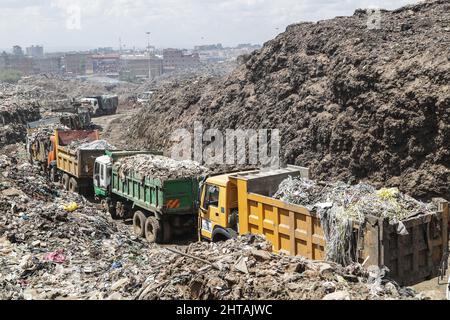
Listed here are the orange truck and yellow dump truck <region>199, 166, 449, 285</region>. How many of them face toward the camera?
0

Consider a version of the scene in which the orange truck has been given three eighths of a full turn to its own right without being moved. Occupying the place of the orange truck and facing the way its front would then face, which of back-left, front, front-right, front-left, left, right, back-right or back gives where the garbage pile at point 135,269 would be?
right

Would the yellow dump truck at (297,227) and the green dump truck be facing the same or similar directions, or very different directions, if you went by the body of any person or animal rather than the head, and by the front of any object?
same or similar directions

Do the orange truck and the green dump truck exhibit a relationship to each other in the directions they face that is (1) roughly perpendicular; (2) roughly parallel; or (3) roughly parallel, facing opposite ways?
roughly parallel

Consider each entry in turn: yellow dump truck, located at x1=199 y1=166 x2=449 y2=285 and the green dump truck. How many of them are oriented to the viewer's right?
0

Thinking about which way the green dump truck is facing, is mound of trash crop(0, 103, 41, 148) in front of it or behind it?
in front

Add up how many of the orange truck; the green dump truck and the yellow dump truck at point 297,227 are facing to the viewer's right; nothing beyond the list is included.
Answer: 0

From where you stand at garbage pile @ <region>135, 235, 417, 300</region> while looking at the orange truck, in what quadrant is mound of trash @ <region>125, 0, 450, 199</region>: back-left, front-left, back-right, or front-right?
front-right

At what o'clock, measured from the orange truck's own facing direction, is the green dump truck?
The green dump truck is roughly at 7 o'clock from the orange truck.

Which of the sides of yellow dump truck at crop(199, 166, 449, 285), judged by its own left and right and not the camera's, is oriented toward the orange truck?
front
